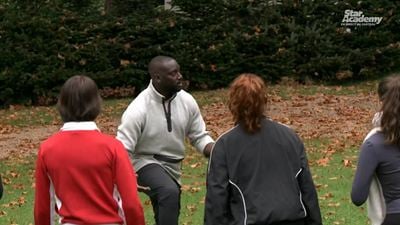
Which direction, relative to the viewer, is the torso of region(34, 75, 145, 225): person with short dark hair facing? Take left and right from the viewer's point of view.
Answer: facing away from the viewer

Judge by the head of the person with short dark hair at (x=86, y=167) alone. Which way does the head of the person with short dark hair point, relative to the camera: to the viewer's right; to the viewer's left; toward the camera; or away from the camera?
away from the camera

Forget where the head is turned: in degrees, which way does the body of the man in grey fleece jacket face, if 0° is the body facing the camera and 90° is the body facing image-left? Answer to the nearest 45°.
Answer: approximately 315°

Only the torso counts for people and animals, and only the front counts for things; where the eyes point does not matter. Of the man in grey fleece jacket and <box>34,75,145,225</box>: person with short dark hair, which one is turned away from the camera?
the person with short dark hair

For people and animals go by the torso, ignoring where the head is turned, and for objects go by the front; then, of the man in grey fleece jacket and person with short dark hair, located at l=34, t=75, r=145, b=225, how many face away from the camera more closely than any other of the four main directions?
1

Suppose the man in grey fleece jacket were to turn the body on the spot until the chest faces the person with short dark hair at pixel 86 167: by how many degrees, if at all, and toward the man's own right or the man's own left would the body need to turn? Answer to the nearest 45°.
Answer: approximately 45° to the man's own right

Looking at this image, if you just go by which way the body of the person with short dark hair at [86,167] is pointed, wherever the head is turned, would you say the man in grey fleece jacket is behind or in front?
in front
